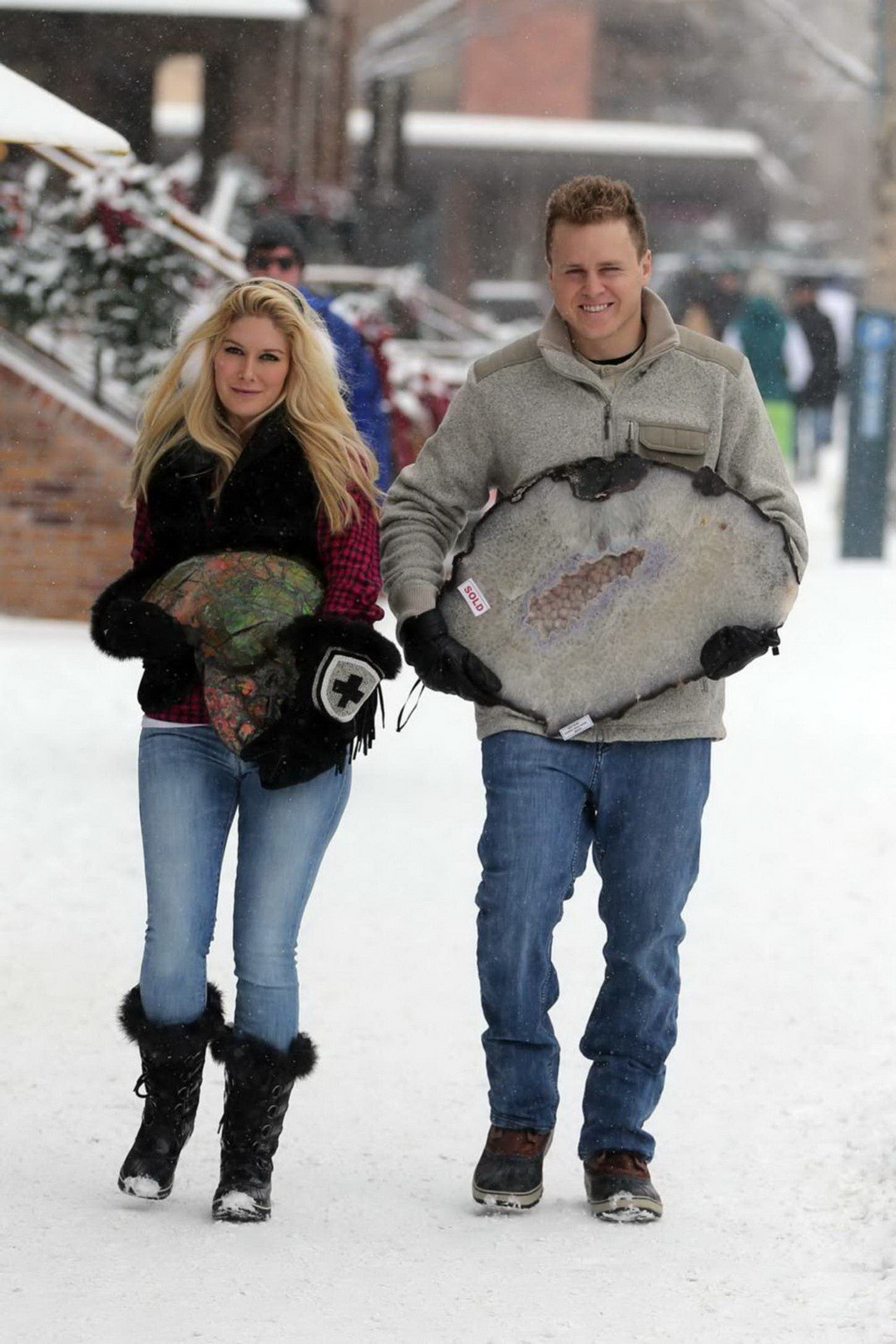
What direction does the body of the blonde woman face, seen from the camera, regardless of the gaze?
toward the camera

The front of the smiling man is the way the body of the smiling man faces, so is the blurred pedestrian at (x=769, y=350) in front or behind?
behind

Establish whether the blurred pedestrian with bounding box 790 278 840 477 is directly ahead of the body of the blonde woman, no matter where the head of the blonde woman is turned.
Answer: no

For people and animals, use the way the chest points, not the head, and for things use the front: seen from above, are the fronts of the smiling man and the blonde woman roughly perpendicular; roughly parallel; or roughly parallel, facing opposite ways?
roughly parallel

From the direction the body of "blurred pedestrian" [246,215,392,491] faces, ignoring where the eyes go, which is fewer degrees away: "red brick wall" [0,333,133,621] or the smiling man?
the smiling man

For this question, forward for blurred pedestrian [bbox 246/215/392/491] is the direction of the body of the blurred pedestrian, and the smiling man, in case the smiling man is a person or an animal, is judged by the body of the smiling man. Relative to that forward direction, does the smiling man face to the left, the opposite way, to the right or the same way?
the same way

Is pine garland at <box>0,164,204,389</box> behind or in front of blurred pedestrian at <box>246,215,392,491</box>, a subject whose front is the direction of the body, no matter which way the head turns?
behind

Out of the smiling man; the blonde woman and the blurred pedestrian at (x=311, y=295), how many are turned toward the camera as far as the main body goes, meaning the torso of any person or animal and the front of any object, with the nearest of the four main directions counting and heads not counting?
3

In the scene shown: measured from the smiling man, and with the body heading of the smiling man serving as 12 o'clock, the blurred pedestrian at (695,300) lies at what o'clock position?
The blurred pedestrian is roughly at 6 o'clock from the smiling man.

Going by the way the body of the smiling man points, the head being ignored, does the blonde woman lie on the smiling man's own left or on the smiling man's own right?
on the smiling man's own right

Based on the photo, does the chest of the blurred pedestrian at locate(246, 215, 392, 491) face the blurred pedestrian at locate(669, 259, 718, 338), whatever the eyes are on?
no

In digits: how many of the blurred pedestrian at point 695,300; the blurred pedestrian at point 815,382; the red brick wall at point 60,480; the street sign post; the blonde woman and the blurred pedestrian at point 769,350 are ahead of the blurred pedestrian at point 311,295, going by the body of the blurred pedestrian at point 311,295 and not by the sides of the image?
1

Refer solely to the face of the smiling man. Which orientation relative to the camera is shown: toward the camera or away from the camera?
toward the camera

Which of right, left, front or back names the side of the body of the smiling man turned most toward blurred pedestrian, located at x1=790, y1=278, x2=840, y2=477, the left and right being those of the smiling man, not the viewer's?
back

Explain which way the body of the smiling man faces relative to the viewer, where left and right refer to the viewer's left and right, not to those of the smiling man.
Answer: facing the viewer

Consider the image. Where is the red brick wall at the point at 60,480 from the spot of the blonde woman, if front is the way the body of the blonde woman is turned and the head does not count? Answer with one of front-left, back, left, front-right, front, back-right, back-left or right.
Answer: back

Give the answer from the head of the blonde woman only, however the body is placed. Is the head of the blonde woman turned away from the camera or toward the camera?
toward the camera

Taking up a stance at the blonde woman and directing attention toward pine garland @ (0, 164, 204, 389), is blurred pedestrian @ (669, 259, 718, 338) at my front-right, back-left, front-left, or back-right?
front-right
